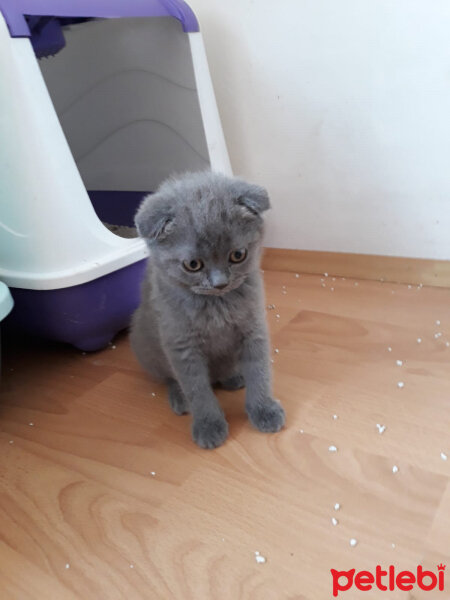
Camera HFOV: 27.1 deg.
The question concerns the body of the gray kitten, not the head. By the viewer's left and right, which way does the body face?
facing the viewer and to the right of the viewer
